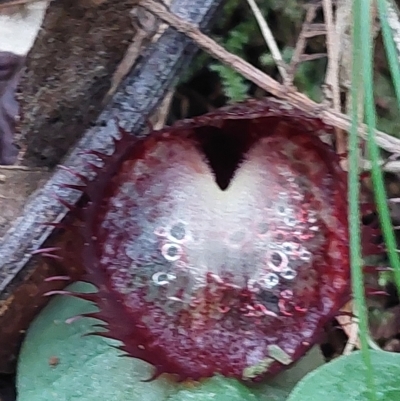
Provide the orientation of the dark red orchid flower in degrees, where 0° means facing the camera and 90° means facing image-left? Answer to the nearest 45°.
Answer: approximately 0°
